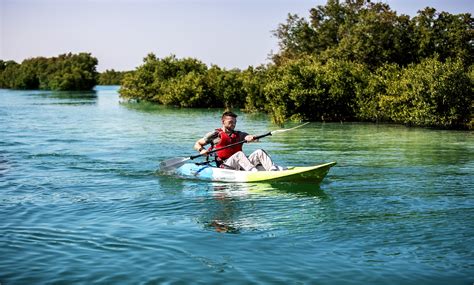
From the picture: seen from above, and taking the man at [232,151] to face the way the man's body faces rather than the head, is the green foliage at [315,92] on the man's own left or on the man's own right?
on the man's own left

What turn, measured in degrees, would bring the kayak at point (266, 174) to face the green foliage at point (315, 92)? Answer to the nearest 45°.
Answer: approximately 90° to its left

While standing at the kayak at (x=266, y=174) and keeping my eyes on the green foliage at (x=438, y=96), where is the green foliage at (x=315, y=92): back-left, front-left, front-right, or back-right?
front-left

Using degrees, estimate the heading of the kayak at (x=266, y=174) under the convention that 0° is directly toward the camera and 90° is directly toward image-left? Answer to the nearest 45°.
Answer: approximately 270°

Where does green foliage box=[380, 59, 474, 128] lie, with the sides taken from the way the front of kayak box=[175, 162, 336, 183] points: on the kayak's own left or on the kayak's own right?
on the kayak's own left

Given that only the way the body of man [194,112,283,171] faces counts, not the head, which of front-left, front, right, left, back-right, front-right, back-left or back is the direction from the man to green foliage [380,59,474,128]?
left
